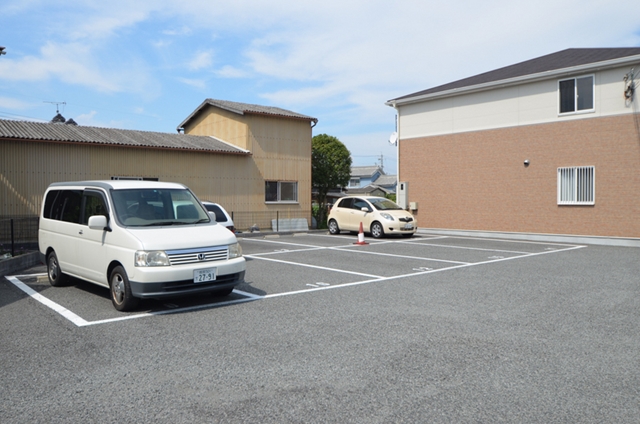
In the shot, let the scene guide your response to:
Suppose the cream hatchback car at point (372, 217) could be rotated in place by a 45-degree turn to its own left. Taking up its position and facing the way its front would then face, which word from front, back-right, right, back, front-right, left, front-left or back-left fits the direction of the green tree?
left

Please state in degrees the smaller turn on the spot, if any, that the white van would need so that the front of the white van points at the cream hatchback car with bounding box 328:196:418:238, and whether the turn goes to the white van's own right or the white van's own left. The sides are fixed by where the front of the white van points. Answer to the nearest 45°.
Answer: approximately 90° to the white van's own left

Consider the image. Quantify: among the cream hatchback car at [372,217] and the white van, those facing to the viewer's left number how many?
0

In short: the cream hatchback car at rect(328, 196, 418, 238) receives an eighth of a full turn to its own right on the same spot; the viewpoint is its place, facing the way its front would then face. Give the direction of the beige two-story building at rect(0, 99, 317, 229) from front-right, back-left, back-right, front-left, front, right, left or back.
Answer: right

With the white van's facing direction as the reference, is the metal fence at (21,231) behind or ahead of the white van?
behind

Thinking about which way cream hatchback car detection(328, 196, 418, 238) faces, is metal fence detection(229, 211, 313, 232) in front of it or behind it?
behind

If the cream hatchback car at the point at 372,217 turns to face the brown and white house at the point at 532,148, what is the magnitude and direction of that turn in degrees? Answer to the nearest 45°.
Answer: approximately 45° to its left

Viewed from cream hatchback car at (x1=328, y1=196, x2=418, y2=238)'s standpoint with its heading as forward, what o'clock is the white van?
The white van is roughly at 2 o'clock from the cream hatchback car.

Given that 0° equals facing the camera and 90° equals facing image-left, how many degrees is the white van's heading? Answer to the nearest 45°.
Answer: approximately 315°
